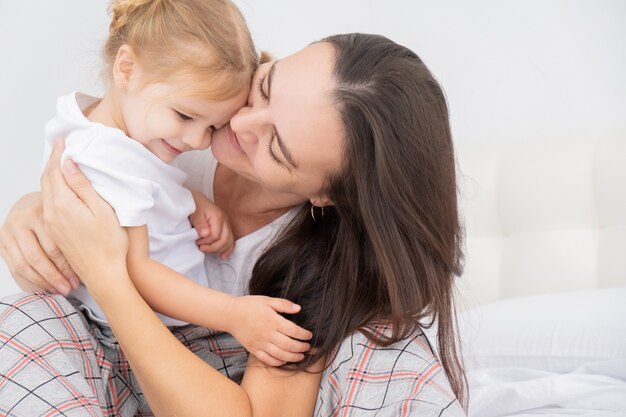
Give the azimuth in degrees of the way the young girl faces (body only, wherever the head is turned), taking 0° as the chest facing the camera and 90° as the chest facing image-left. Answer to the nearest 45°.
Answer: approximately 315°

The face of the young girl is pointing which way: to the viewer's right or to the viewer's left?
to the viewer's right

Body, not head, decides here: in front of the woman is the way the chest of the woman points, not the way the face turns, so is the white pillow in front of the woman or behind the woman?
behind

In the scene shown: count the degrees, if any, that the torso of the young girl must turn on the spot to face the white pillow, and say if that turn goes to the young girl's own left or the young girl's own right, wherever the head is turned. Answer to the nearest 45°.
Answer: approximately 45° to the young girl's own left

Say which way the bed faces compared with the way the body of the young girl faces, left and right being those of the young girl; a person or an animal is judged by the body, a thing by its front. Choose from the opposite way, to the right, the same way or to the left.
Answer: to the right

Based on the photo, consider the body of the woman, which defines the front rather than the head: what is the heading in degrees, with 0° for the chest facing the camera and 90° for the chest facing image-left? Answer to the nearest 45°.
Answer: approximately 45°
